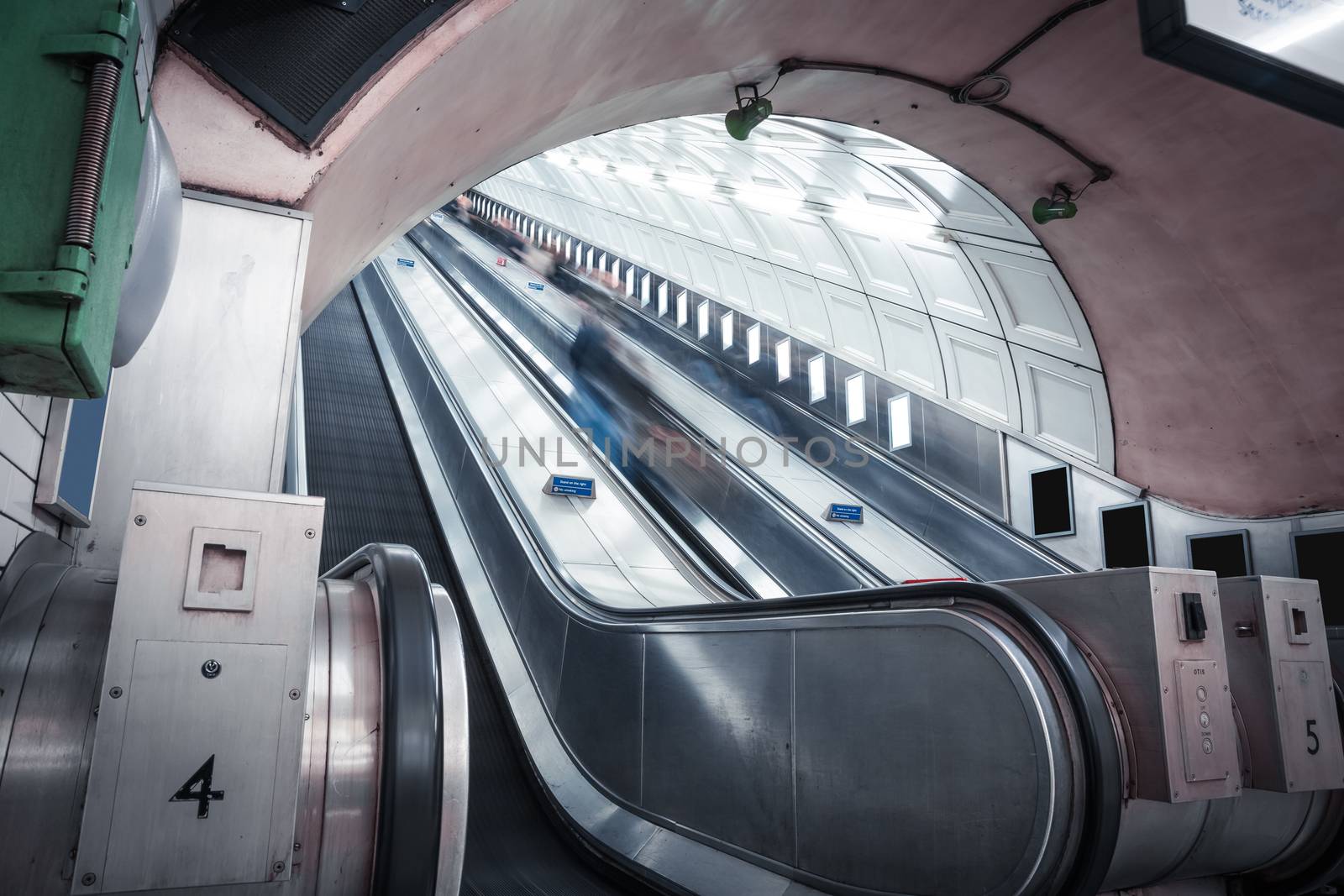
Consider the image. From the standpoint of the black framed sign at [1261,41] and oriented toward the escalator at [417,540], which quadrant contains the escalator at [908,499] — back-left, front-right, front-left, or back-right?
front-right

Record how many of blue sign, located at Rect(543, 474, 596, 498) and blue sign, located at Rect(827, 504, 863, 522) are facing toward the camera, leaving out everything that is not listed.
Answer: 2

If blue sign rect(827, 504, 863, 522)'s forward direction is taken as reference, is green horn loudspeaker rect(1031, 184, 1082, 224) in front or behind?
in front

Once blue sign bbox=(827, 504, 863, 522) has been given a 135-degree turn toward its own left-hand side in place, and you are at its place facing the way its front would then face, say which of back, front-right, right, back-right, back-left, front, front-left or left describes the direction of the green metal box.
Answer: back-right

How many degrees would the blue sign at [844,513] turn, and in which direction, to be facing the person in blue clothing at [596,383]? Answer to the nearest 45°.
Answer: approximately 135° to its right

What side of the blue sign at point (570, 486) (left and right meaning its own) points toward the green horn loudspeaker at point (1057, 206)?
left

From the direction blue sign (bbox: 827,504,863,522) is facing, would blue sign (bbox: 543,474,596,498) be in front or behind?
in front

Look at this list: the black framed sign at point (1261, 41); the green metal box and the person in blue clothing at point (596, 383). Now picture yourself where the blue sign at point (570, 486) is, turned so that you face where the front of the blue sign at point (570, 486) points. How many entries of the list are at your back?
1

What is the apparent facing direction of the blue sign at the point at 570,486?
toward the camera

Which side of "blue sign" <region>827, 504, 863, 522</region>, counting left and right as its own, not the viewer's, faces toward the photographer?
front

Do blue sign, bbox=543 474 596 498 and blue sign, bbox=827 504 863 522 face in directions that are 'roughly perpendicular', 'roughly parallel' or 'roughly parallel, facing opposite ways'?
roughly parallel

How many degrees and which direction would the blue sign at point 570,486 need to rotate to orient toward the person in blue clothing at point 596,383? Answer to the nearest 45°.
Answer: approximately 180°
